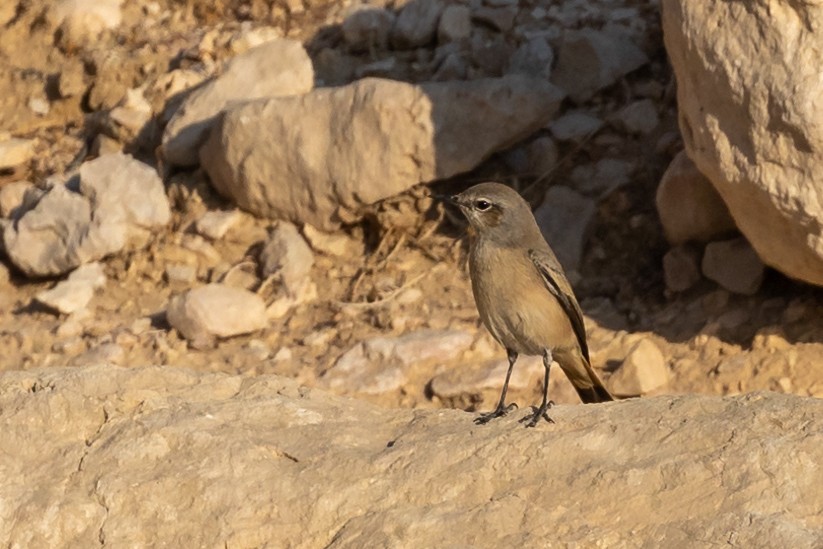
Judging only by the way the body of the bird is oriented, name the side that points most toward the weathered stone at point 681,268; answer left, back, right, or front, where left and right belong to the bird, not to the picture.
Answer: back

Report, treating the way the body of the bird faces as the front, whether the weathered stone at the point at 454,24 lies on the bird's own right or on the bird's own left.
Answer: on the bird's own right

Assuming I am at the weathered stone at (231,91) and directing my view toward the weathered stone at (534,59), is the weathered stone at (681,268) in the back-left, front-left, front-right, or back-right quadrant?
front-right

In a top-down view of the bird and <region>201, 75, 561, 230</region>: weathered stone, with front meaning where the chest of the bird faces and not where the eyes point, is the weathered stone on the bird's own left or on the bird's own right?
on the bird's own right

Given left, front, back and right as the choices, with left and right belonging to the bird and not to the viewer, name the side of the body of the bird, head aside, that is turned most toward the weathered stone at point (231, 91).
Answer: right

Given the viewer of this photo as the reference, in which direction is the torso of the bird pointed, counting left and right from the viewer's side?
facing the viewer and to the left of the viewer

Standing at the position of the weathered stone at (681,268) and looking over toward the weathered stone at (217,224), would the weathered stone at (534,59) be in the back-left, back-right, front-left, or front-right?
front-right

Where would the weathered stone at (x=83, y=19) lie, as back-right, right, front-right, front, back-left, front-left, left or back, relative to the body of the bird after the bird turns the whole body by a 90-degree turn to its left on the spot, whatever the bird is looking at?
back

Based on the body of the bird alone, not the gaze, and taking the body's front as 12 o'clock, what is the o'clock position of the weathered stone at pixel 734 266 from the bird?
The weathered stone is roughly at 6 o'clock from the bird.

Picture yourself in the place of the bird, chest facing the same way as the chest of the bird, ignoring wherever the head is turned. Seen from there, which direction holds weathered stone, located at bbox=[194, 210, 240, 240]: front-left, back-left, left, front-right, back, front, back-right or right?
right

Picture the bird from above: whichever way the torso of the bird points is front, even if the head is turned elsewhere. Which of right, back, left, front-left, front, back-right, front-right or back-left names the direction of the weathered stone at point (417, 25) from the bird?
back-right

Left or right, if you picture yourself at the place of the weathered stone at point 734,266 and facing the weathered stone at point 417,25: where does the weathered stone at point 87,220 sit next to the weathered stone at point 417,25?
left

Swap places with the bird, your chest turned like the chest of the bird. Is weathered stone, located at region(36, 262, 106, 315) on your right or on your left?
on your right
